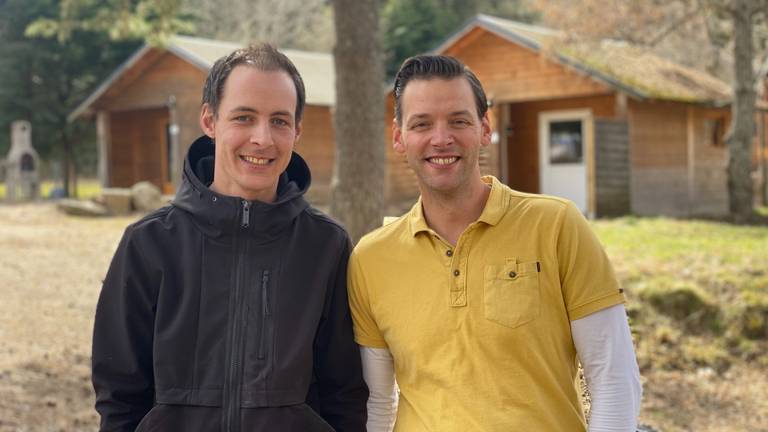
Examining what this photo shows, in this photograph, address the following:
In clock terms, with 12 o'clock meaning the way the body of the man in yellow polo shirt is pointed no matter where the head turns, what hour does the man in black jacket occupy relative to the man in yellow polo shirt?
The man in black jacket is roughly at 3 o'clock from the man in yellow polo shirt.

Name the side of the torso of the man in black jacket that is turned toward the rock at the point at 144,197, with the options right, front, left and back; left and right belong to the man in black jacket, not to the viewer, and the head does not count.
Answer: back

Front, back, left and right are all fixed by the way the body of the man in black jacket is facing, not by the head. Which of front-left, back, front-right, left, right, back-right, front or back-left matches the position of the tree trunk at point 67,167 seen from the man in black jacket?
back

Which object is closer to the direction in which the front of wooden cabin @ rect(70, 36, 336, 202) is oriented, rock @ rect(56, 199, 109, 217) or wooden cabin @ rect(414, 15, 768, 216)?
the rock

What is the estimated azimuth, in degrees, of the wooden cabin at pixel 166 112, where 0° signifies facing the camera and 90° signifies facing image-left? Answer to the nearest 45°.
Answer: approximately 45°

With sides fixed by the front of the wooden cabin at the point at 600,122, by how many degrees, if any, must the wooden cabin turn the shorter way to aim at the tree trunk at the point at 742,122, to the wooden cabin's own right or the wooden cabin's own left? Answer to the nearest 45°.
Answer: approximately 90° to the wooden cabin's own left

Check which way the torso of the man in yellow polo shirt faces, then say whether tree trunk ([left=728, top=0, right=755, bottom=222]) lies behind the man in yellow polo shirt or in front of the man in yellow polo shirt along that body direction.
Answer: behind

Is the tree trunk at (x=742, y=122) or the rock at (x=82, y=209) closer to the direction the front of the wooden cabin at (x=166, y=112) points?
the rock

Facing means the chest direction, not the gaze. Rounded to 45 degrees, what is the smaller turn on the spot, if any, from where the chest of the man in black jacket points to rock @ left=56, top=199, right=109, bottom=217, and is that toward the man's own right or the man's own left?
approximately 180°

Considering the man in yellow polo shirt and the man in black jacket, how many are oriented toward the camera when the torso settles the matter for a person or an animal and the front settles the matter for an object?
2
